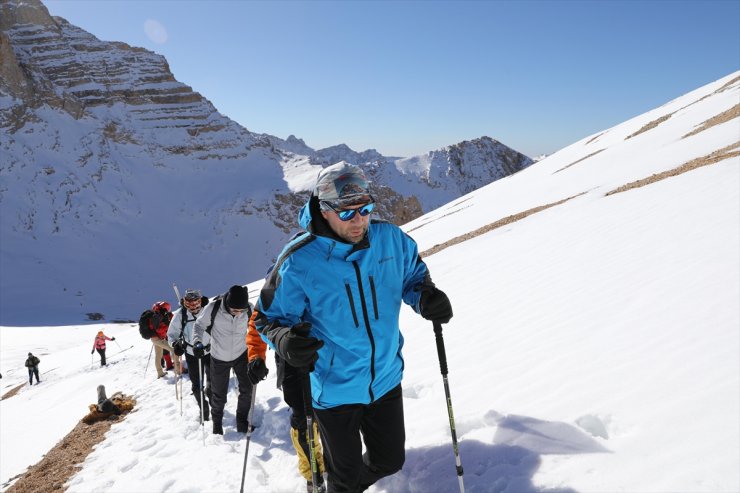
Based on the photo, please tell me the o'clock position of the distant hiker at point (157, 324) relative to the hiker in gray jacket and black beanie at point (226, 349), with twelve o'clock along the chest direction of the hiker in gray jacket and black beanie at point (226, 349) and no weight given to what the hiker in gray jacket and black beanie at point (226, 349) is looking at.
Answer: the distant hiker at point (157, 324) is roughly at 7 o'clock from the hiker in gray jacket and black beanie at point (226, 349).

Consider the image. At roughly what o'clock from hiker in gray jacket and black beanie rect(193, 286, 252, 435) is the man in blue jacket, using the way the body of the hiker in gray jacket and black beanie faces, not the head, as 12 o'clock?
The man in blue jacket is roughly at 1 o'clock from the hiker in gray jacket and black beanie.

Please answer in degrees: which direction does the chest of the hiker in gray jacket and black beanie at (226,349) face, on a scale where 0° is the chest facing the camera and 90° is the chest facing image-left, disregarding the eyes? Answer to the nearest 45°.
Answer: approximately 315°

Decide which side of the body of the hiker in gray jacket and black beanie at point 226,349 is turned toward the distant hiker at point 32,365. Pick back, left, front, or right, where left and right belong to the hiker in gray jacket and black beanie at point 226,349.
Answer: back

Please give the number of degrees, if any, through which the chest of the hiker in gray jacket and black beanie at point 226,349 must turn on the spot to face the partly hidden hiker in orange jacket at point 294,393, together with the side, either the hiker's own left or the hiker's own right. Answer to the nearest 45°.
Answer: approximately 45° to the hiker's own right

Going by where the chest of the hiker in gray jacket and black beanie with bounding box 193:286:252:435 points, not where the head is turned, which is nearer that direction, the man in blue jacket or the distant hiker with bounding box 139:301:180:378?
the man in blue jacket
